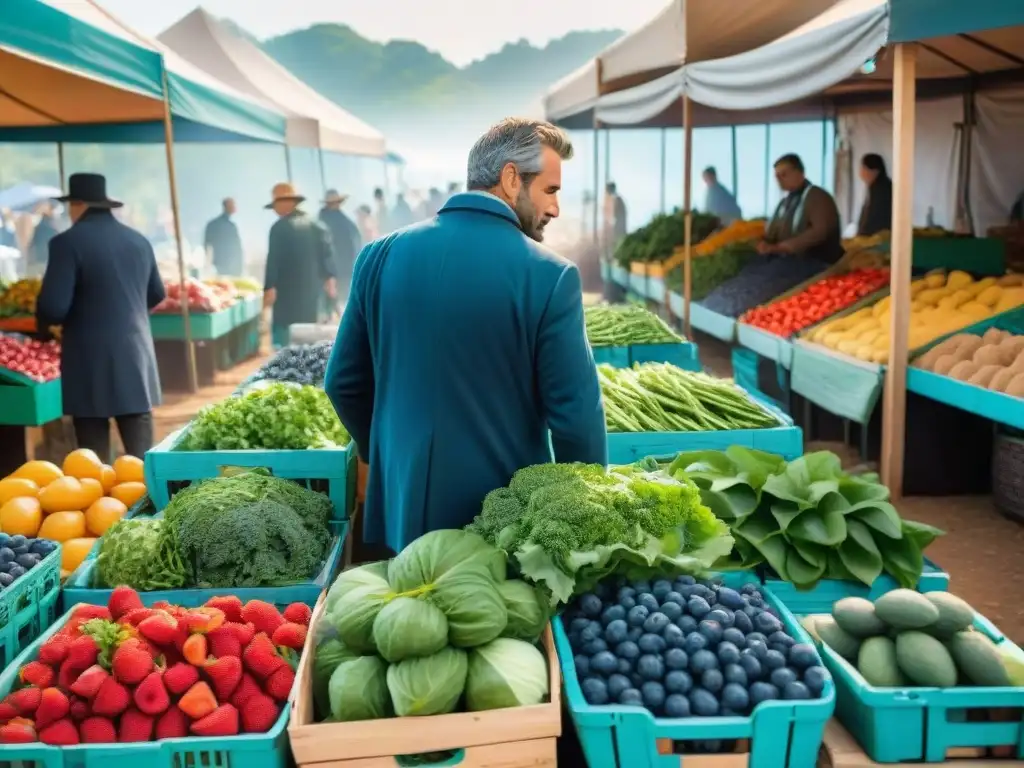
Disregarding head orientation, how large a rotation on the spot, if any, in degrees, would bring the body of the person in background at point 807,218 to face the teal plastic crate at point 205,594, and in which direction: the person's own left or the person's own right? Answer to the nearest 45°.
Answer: approximately 45° to the person's own left

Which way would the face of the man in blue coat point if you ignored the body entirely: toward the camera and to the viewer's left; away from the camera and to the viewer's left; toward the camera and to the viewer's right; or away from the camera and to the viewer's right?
away from the camera and to the viewer's right

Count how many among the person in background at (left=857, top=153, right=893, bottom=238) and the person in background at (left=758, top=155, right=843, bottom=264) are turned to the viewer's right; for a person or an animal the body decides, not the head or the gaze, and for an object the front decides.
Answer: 0

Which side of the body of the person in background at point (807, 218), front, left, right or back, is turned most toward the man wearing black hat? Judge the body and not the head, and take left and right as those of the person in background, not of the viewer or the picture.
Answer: front

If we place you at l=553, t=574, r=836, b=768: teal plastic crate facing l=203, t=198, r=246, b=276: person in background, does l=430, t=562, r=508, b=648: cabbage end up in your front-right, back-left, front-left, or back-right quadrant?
front-left

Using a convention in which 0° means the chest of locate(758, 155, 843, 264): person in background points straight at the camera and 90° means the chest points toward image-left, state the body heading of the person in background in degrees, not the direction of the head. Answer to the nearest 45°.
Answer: approximately 45°

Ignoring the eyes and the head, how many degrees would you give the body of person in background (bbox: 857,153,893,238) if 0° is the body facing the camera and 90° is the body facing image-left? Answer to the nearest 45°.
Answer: approximately 90°
